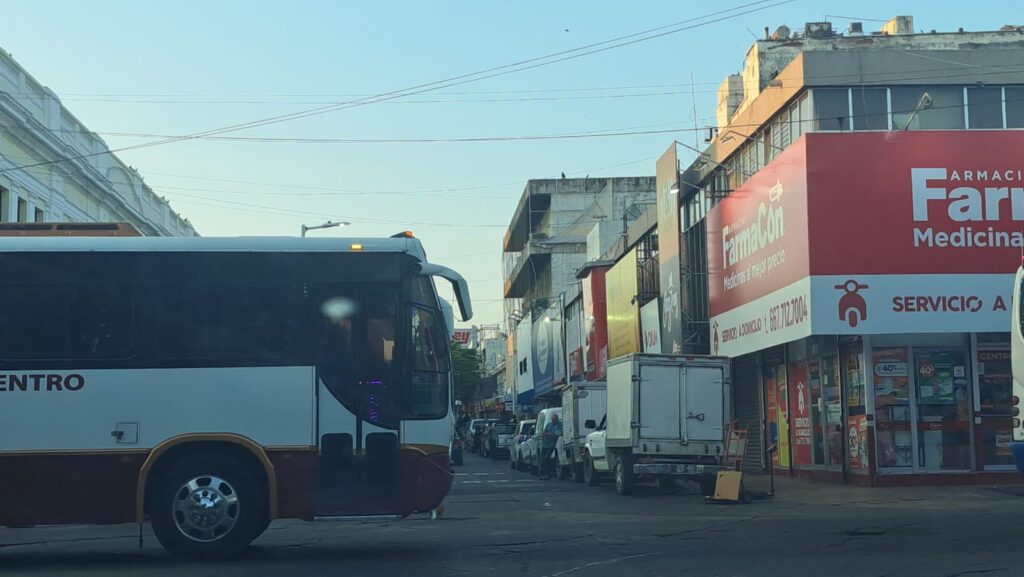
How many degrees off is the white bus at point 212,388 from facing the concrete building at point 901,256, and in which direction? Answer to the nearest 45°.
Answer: approximately 45° to its left

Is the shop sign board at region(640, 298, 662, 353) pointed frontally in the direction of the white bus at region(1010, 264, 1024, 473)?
no

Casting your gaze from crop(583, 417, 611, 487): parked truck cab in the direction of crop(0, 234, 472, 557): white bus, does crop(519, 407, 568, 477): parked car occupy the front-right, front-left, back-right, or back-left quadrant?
back-right

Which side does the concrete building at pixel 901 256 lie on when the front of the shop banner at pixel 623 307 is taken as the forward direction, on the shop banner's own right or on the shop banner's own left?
on the shop banner's own left

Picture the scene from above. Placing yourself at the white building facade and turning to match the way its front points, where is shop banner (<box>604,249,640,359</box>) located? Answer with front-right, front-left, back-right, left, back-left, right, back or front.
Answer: front-left

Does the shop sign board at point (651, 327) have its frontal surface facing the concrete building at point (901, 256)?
no

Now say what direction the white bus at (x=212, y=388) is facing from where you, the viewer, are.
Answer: facing to the right of the viewer

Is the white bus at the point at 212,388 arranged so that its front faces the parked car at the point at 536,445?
no

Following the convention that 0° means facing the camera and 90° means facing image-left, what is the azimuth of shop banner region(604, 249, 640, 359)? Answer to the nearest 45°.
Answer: approximately 45°

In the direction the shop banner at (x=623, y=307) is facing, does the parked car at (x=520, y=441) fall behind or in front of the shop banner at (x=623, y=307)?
in front

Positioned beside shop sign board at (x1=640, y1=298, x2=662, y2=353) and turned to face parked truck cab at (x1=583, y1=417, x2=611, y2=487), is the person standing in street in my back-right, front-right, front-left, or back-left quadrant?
front-right

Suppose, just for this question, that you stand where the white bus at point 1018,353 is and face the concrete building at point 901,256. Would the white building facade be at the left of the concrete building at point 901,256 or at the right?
left

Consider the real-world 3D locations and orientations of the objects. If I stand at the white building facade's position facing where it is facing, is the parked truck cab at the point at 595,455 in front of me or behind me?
in front

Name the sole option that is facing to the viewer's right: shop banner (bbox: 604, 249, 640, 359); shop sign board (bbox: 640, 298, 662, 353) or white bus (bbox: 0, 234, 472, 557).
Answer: the white bus

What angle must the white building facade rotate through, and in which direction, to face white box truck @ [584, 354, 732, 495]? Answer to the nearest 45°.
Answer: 0° — it already faces it

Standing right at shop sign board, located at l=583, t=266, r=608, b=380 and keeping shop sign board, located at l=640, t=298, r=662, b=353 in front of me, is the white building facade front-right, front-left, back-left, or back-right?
front-right

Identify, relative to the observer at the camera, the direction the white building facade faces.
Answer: facing the viewer and to the right of the viewer

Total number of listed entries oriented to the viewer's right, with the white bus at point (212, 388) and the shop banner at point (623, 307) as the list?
1
